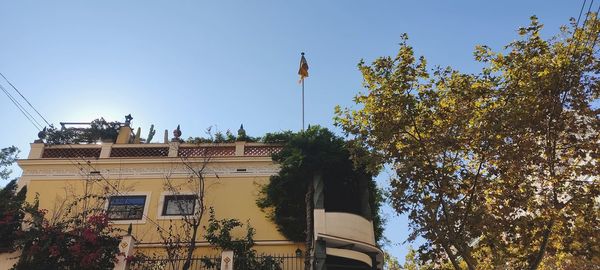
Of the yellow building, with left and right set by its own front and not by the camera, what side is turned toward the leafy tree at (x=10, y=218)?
right

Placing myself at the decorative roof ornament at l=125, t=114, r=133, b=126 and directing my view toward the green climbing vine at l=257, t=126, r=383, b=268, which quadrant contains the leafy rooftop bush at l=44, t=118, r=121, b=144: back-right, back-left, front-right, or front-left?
back-right

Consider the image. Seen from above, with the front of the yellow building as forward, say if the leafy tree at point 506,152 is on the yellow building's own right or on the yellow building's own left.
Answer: on the yellow building's own left

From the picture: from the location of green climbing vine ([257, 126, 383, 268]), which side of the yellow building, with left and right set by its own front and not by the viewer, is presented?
left

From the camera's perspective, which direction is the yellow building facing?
toward the camera
